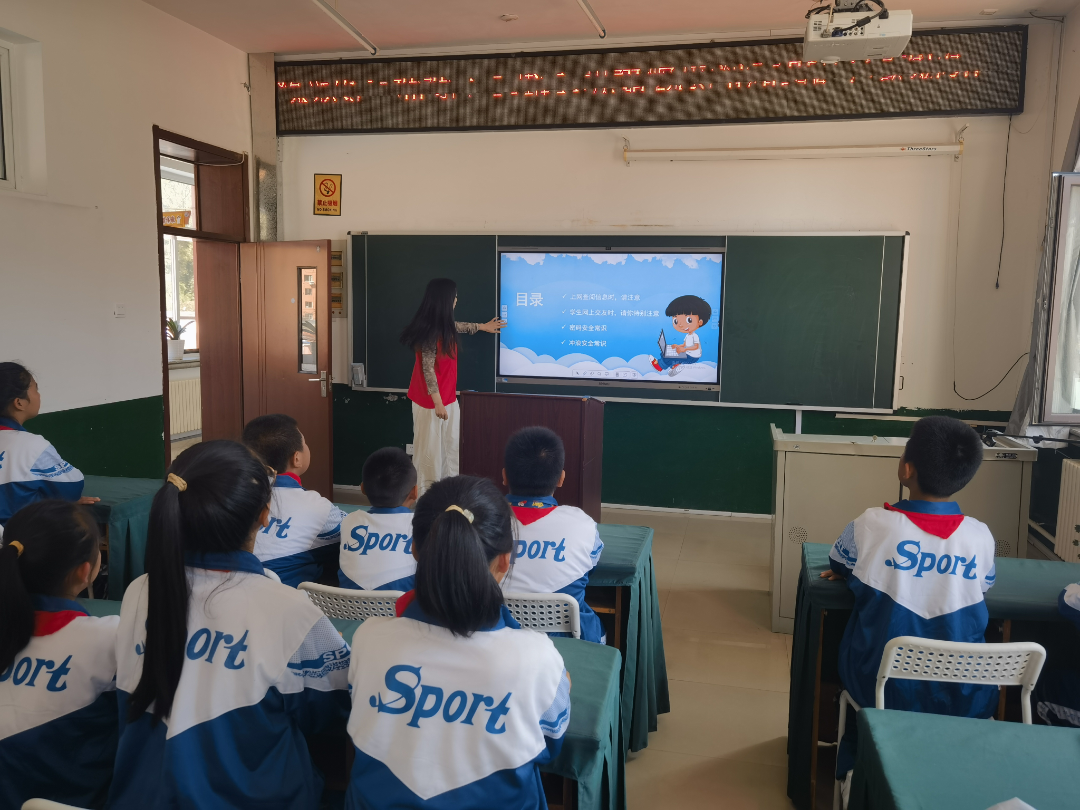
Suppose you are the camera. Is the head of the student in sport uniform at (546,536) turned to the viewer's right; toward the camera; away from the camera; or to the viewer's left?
away from the camera

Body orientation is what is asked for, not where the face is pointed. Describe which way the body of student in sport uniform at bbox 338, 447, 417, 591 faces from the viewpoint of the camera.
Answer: away from the camera

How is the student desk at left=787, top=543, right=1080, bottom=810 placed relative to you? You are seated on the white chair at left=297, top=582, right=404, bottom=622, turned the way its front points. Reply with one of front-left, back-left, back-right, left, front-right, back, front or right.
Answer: right

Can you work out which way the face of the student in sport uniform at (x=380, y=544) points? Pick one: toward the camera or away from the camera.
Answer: away from the camera

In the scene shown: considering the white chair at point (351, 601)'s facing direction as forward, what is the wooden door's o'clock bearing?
The wooden door is roughly at 12 o'clock from the white chair.

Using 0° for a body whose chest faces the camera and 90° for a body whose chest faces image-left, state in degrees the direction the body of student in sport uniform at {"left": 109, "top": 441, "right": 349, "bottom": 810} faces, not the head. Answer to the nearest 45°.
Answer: approximately 225°

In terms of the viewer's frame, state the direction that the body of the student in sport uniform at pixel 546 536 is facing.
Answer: away from the camera

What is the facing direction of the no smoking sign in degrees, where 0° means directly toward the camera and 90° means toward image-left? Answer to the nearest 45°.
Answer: approximately 0°

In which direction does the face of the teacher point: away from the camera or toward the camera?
away from the camera

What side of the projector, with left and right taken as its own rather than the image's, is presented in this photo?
back
